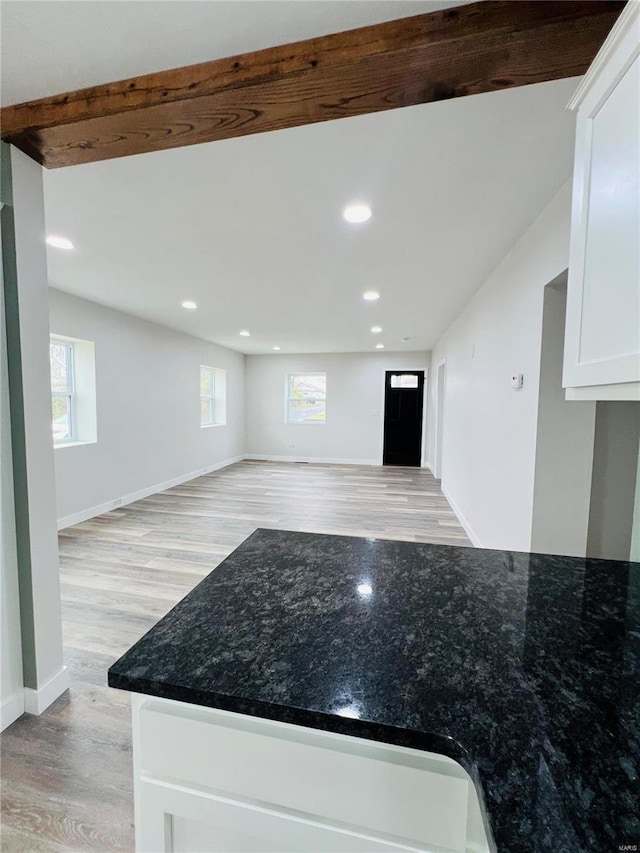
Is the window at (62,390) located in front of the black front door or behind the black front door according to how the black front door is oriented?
in front

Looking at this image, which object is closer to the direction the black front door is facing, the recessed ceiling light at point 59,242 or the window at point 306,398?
the recessed ceiling light

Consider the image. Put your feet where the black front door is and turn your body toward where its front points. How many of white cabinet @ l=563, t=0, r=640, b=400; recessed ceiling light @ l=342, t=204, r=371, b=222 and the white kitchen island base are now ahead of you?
3

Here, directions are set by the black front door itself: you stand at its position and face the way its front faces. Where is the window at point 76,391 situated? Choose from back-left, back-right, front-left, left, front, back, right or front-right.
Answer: front-right

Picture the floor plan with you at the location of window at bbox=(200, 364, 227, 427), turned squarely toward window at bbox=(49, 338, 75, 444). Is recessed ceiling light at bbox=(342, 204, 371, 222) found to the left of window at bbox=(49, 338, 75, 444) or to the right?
left

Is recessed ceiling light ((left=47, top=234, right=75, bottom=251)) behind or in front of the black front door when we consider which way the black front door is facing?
in front

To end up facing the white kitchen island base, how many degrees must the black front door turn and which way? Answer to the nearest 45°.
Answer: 0° — it already faces it

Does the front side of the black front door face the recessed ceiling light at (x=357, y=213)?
yes

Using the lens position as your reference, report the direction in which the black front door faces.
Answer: facing the viewer

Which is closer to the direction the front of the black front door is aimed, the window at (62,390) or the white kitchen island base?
the white kitchen island base

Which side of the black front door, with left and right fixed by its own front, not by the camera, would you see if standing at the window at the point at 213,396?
right

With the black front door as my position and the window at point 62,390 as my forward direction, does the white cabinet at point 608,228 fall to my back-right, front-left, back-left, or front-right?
front-left

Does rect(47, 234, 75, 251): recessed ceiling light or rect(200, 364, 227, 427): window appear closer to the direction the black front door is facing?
the recessed ceiling light

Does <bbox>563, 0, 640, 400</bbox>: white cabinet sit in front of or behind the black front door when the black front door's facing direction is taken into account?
in front
